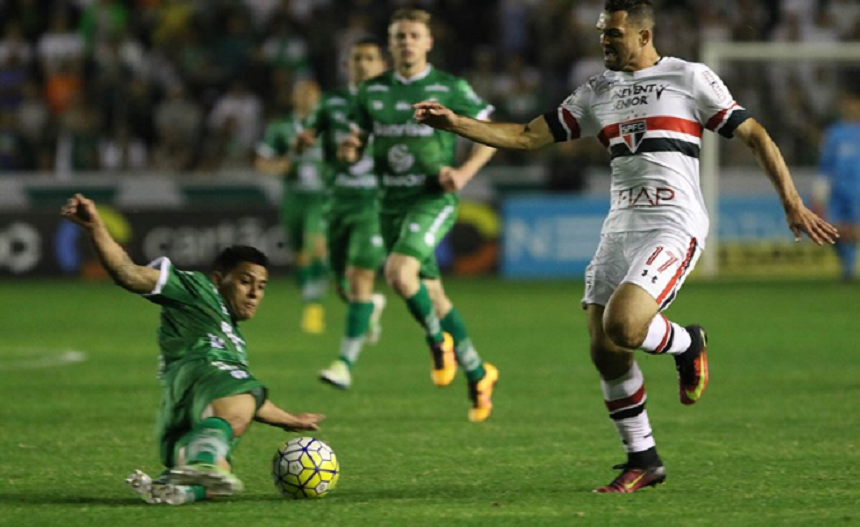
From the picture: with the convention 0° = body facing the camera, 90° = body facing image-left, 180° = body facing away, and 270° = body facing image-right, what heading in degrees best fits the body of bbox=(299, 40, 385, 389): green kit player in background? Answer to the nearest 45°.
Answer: approximately 0°

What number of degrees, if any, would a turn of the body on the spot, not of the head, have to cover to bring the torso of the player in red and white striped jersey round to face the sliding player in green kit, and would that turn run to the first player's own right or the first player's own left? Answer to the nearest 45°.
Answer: approximately 45° to the first player's own right

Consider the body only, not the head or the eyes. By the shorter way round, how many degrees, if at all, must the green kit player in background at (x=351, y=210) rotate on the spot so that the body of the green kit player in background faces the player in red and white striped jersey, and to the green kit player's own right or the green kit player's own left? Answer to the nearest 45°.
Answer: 0° — they already face them

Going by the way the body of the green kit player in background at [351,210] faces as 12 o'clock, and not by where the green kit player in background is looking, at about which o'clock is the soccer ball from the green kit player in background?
The soccer ball is roughly at 12 o'clock from the green kit player in background.

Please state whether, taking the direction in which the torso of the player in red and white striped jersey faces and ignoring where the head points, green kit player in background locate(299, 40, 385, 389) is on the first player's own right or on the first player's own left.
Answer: on the first player's own right
